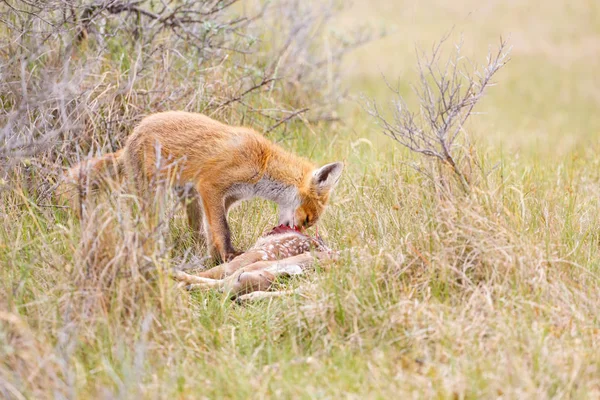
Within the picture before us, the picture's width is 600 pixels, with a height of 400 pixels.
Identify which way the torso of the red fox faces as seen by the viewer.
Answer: to the viewer's right

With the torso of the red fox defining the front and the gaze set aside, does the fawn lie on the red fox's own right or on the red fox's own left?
on the red fox's own right
